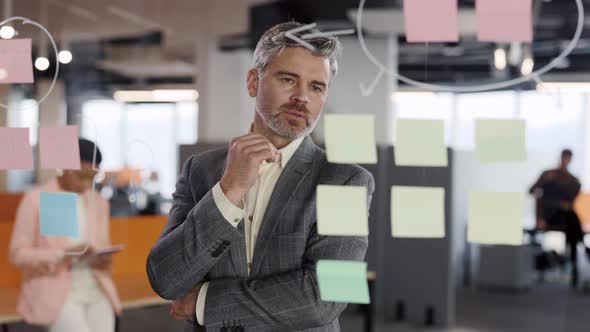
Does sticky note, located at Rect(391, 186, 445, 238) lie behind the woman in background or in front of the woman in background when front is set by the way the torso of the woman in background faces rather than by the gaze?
in front

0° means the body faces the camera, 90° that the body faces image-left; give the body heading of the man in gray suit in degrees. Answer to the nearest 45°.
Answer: approximately 0°

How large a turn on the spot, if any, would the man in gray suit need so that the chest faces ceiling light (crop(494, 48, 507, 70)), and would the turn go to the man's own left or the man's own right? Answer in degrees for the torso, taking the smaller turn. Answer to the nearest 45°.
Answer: approximately 135° to the man's own left

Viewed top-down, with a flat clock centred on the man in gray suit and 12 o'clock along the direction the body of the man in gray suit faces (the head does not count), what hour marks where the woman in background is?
The woman in background is roughly at 5 o'clock from the man in gray suit.

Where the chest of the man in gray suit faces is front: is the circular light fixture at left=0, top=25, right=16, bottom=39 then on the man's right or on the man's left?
on the man's right
